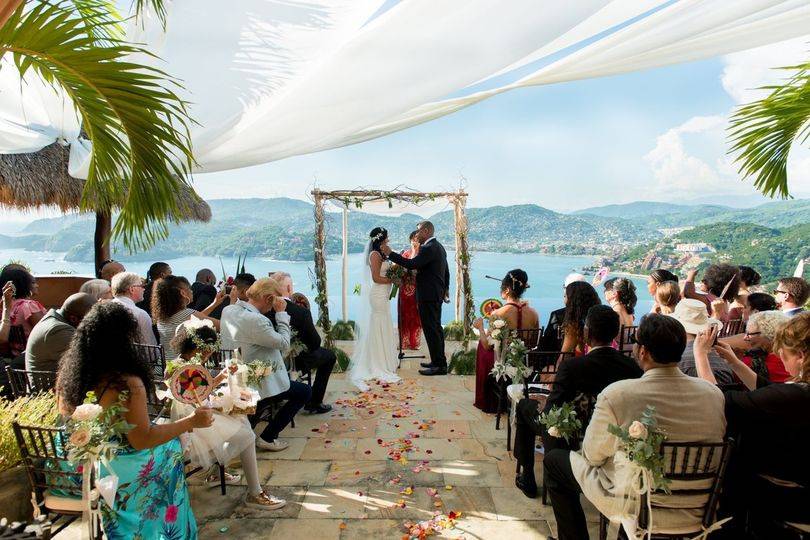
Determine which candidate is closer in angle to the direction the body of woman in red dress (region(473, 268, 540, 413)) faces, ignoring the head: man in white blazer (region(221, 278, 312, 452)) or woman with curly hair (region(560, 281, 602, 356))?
the man in white blazer

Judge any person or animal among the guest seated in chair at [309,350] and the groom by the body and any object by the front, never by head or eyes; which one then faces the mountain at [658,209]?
the guest seated in chair

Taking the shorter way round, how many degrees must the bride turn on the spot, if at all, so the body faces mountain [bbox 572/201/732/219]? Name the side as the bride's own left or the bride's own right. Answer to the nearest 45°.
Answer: approximately 45° to the bride's own left

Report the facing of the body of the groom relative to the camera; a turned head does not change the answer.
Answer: to the viewer's left

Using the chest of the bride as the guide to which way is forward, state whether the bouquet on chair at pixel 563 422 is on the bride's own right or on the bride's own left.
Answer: on the bride's own right

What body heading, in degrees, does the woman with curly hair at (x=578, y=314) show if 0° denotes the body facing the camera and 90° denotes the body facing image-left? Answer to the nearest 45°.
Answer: approximately 135°

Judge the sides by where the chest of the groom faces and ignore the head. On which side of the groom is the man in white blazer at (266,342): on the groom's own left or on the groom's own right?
on the groom's own left

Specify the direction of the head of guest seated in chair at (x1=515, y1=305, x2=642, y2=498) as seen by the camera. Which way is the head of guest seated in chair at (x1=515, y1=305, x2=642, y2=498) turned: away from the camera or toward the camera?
away from the camera

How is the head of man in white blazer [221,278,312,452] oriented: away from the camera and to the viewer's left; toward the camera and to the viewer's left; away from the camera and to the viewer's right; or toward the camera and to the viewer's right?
away from the camera and to the viewer's right

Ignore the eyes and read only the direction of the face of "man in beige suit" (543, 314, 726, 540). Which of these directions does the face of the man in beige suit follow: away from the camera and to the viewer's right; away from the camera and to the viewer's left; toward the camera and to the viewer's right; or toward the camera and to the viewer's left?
away from the camera and to the viewer's left

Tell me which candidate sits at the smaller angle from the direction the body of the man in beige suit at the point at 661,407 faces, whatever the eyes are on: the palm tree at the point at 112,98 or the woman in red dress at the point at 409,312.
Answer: the woman in red dress

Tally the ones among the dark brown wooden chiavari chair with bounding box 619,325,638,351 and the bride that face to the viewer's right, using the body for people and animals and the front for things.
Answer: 1

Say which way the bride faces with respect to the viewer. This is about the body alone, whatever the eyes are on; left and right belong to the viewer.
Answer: facing to the right of the viewer

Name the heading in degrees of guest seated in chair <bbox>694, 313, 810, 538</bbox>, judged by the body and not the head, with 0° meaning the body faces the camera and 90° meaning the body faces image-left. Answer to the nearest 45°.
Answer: approximately 135°
